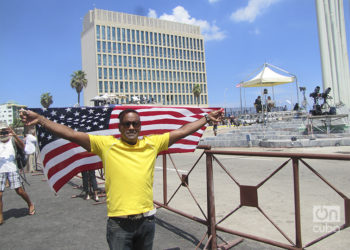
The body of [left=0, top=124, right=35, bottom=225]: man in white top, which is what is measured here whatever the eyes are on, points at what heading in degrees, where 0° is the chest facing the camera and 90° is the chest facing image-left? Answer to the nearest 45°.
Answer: approximately 0°

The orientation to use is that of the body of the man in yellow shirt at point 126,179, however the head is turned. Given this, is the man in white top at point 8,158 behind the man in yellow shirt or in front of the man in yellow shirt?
behind

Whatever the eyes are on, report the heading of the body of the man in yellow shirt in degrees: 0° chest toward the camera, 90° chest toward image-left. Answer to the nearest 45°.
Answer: approximately 0°

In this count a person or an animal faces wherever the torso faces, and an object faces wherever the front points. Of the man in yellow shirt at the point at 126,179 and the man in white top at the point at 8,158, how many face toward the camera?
2

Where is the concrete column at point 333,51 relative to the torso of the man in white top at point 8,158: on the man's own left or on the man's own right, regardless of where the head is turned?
on the man's own left

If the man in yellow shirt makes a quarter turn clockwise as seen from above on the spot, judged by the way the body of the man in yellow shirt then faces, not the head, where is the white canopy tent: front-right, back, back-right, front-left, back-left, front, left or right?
back-right
